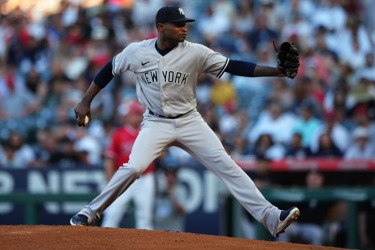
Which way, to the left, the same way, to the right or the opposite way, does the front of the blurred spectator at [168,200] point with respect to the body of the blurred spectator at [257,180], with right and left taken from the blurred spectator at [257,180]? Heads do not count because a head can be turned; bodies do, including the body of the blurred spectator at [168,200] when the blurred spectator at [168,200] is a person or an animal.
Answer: the same way

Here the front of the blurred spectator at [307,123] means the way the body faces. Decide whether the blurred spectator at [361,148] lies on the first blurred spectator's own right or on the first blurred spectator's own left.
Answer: on the first blurred spectator's own left

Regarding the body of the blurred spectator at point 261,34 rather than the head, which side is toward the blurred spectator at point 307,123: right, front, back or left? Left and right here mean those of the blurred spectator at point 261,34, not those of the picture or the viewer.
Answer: front

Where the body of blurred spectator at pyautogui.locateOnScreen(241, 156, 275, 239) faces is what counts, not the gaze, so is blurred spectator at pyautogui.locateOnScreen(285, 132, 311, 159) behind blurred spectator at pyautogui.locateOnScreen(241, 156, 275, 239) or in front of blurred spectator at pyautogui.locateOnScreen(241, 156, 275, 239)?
behind

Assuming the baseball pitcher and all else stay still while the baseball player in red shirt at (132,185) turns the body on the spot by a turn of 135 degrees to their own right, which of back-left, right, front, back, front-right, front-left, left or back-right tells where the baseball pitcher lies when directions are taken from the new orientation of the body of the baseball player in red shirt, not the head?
left

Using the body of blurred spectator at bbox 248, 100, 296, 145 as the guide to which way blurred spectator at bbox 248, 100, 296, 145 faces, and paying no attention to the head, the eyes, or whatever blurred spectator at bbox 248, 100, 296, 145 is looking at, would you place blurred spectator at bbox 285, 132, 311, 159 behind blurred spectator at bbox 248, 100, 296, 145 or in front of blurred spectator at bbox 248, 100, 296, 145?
in front

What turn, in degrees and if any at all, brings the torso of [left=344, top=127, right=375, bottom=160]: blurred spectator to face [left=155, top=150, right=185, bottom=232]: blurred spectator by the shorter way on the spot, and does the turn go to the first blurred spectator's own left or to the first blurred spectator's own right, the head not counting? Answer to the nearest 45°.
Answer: approximately 45° to the first blurred spectator's own right

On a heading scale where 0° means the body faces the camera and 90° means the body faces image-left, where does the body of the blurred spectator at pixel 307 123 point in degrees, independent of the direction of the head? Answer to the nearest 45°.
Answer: approximately 0°

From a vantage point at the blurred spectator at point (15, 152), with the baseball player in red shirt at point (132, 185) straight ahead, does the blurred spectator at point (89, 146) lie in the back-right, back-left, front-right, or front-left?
front-left

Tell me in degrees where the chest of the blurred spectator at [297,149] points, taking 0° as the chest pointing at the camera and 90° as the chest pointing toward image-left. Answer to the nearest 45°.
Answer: approximately 0°

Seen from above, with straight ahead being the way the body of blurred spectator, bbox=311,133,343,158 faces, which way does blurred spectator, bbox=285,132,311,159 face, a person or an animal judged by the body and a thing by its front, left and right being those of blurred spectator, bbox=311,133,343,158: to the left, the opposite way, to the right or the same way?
the same way

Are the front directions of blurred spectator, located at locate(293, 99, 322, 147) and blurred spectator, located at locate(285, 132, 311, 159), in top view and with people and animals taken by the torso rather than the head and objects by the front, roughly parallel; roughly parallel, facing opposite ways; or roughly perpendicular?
roughly parallel

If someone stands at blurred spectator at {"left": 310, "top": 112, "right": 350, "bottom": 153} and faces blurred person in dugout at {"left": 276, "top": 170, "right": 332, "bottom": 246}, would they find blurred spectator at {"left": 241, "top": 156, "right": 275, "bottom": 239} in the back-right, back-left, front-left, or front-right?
front-right

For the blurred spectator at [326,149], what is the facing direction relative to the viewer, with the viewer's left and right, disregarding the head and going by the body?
facing the viewer

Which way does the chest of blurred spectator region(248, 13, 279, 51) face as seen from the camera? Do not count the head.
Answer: toward the camera

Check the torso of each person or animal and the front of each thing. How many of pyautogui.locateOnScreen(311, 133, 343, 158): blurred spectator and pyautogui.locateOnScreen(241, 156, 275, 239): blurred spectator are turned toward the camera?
2

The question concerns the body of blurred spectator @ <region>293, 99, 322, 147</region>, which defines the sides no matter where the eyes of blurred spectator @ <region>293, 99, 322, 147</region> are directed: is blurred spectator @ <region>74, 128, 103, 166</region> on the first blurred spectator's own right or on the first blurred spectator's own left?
on the first blurred spectator's own right

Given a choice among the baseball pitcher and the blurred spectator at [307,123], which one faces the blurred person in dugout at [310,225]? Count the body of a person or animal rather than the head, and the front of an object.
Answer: the blurred spectator at [307,123]

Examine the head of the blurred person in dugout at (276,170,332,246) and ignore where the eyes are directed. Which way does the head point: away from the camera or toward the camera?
toward the camera
